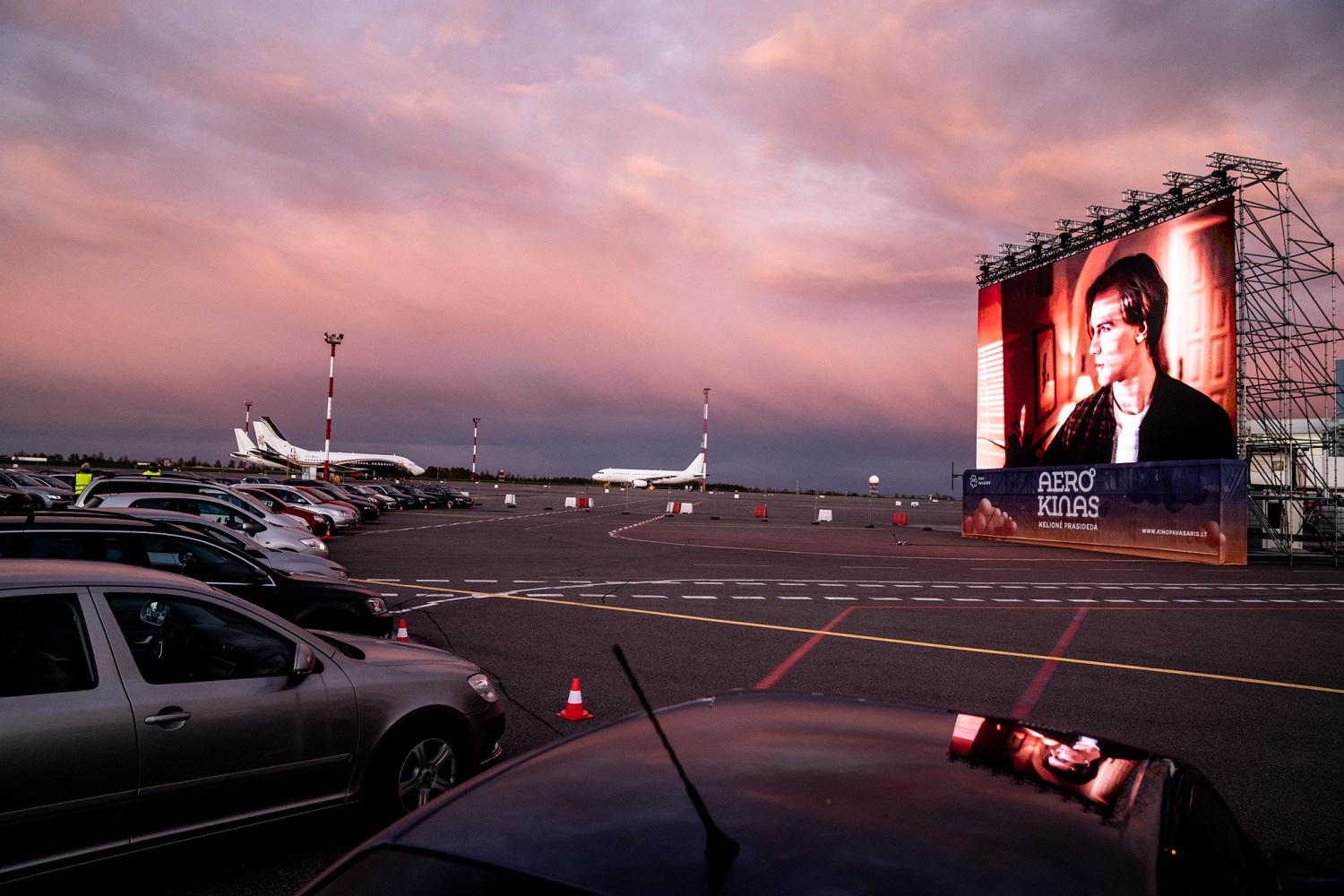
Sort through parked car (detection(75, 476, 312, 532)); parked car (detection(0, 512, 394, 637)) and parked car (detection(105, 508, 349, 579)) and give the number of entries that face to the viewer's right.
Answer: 3

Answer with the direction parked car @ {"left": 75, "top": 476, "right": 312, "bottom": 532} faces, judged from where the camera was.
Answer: facing to the right of the viewer

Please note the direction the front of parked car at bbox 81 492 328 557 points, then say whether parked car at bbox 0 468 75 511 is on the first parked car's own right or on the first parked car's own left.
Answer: on the first parked car's own left

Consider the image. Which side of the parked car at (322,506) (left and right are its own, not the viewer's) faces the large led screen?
front

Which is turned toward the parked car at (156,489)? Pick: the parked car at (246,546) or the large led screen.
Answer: the large led screen

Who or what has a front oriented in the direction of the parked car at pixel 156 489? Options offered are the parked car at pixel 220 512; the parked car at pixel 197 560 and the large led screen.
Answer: the large led screen

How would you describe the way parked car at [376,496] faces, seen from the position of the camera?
facing the viewer and to the right of the viewer

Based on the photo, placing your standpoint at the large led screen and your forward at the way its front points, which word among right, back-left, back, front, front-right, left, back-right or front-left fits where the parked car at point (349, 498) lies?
front-right

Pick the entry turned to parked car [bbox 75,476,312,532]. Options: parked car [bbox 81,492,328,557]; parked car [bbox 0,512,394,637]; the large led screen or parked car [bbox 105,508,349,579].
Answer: the large led screen

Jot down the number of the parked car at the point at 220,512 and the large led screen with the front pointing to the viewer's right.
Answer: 1

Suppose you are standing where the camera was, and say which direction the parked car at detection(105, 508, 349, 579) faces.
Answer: facing to the right of the viewer

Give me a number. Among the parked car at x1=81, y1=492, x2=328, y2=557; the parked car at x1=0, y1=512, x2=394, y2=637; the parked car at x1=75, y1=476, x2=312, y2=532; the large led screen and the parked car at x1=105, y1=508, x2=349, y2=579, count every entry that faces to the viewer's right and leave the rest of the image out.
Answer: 4

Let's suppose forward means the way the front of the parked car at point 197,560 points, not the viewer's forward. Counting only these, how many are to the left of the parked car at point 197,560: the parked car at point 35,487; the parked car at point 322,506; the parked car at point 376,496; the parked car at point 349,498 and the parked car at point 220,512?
5

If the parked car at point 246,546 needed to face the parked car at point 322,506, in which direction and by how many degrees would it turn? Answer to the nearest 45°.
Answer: approximately 90° to its left

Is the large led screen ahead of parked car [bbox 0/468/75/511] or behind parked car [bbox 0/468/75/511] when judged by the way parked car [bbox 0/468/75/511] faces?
ahead

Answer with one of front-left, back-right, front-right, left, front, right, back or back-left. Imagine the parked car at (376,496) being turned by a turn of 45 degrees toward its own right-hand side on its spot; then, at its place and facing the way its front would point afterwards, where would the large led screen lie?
front-left

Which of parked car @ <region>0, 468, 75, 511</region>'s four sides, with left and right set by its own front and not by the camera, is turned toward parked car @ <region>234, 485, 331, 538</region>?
front

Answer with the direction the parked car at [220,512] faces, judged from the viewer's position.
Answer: facing to the right of the viewer

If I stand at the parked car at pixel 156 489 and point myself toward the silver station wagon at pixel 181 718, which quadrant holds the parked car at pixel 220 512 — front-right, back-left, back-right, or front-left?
front-left
